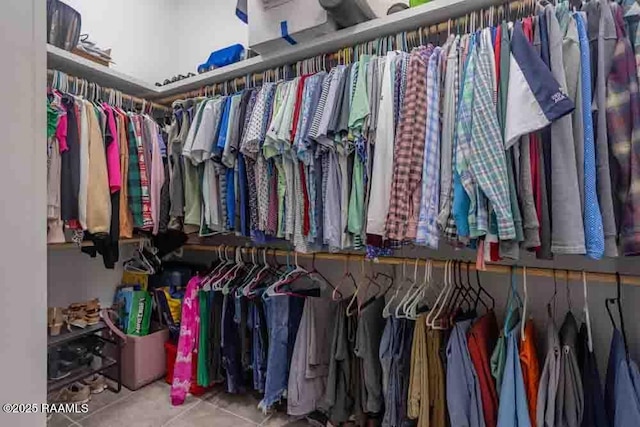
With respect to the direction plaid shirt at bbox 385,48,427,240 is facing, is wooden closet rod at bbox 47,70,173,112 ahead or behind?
ahead

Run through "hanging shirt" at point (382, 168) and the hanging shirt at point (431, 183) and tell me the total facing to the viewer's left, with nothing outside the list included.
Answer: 2

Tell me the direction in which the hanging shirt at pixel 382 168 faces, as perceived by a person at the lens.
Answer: facing to the left of the viewer

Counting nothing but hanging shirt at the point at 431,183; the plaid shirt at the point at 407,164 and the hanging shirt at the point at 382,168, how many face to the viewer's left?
3

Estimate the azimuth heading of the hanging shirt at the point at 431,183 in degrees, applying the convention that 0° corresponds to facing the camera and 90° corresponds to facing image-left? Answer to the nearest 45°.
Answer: approximately 90°

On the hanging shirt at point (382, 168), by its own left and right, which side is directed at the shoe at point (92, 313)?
front

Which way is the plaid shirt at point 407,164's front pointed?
to the viewer's left
